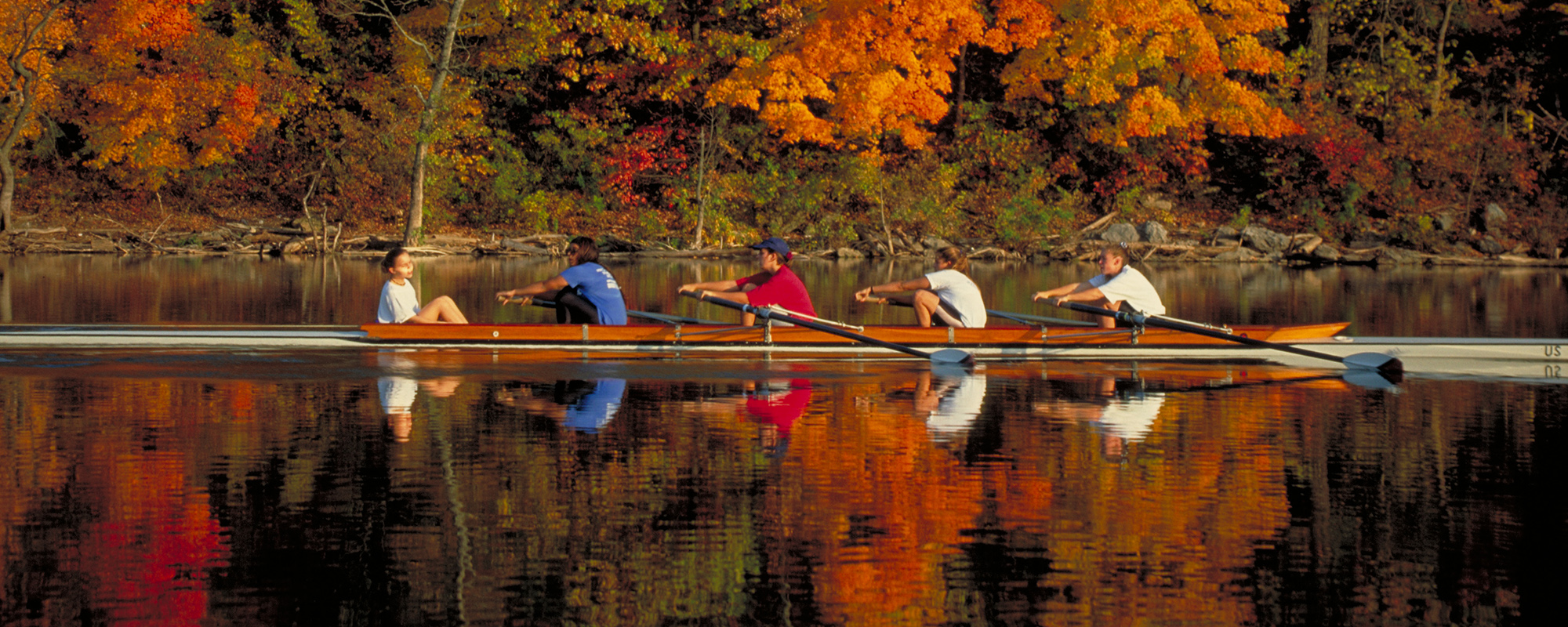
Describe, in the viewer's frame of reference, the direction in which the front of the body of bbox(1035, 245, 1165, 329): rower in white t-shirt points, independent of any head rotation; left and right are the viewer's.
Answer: facing to the left of the viewer

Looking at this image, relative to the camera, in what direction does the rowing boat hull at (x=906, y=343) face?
facing to the right of the viewer

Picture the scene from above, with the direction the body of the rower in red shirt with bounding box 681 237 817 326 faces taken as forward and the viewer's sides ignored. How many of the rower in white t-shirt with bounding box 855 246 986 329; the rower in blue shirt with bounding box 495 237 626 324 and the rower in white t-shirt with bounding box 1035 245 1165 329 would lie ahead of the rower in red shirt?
1

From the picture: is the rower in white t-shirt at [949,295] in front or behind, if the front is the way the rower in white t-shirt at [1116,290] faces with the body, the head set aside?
in front

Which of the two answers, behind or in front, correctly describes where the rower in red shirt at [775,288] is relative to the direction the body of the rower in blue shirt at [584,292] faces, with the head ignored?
behind

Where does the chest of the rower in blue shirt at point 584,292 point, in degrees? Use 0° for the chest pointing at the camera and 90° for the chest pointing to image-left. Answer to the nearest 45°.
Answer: approximately 90°

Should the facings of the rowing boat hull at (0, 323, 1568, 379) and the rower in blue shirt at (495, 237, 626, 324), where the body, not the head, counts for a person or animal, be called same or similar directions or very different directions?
very different directions

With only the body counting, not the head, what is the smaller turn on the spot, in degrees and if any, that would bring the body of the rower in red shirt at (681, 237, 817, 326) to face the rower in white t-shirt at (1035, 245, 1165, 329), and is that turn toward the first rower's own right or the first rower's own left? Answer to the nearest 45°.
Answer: approximately 180°

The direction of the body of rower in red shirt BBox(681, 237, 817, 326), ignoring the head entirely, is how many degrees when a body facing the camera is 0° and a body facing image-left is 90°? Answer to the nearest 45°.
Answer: approximately 90°
